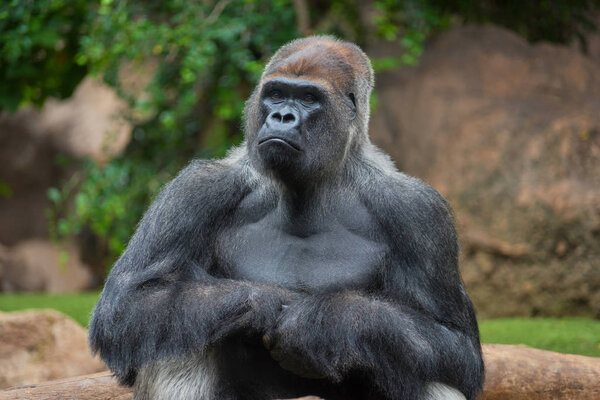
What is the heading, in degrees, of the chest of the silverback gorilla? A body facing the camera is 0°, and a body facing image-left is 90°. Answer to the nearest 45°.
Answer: approximately 0°

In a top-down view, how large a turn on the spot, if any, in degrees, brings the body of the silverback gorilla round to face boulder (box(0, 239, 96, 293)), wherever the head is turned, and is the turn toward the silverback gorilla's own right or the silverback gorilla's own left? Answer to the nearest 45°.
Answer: approximately 135° to the silverback gorilla's own right
